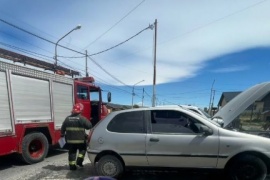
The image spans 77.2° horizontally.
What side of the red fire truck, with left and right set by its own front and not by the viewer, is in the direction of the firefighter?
right

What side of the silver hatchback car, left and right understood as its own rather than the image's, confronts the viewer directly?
right

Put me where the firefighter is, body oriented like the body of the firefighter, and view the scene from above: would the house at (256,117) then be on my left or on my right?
on my right

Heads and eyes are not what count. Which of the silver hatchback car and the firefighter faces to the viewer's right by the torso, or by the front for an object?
the silver hatchback car

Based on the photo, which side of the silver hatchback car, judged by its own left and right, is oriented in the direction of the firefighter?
back

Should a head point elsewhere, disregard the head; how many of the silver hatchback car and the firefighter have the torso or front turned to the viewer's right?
1

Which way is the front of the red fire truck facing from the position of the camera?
facing away from the viewer and to the right of the viewer

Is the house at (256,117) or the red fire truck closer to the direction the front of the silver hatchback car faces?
the house

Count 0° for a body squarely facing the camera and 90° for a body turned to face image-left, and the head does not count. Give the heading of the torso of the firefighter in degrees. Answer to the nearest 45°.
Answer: approximately 180°
